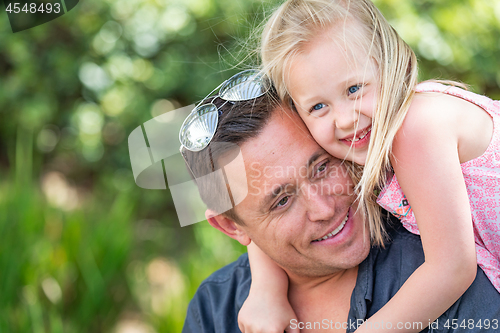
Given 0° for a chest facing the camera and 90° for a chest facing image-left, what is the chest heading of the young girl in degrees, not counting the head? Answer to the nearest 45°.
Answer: approximately 45°
